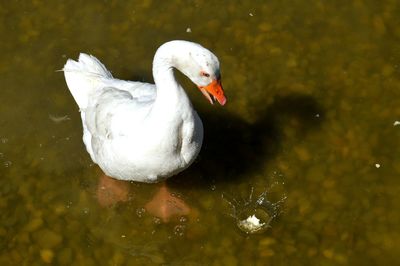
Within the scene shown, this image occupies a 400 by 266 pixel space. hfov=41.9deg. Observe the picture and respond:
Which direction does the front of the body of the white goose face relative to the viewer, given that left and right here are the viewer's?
facing the viewer and to the right of the viewer
